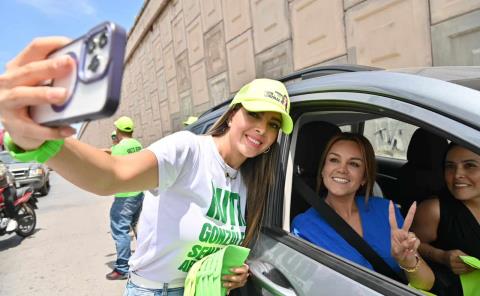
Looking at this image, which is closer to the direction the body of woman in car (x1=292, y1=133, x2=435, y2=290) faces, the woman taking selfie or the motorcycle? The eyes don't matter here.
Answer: the woman taking selfie

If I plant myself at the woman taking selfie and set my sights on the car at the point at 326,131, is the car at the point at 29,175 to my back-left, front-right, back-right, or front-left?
back-left

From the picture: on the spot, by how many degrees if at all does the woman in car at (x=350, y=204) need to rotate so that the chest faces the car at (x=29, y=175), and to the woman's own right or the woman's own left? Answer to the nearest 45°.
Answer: approximately 135° to the woman's own right

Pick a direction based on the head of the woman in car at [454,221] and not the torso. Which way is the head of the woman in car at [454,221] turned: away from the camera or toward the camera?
toward the camera

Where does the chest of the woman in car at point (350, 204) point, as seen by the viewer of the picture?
toward the camera
